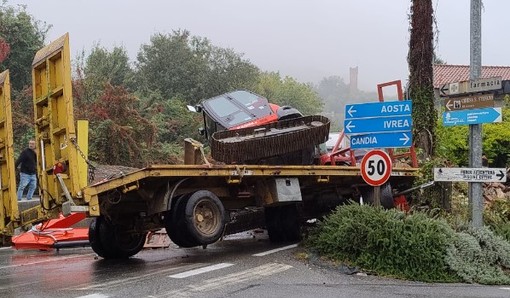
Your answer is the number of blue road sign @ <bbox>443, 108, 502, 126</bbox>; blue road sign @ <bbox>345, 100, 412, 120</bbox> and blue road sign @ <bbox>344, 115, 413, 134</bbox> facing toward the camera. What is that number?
3

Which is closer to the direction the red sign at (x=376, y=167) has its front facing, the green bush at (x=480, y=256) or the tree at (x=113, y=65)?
the green bush

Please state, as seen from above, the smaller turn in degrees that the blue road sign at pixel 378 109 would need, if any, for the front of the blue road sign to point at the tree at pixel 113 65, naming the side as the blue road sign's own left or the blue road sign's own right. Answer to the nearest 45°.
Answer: approximately 135° to the blue road sign's own right

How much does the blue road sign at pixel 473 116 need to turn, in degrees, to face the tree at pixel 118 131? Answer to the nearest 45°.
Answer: approximately 135° to its right

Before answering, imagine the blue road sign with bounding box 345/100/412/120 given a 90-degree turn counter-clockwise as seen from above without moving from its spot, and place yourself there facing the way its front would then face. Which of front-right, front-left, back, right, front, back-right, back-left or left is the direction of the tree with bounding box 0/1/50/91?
back-left

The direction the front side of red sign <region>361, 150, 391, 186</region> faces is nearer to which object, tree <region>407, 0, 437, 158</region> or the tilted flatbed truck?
the tilted flatbed truck

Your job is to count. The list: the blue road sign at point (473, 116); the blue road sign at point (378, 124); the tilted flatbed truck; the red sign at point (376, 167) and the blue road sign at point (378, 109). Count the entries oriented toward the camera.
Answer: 4

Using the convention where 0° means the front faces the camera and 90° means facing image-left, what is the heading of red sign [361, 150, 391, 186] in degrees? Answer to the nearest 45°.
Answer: approximately 0°

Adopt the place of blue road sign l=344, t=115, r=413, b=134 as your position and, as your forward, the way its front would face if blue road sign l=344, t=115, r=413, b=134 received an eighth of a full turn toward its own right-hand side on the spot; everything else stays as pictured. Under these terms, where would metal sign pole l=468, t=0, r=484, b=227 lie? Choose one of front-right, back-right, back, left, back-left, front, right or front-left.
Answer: back-left
